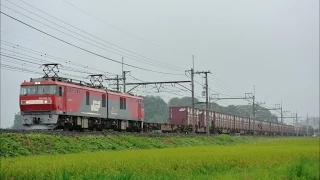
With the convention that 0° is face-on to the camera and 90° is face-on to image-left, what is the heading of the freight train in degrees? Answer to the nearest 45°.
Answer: approximately 45°
